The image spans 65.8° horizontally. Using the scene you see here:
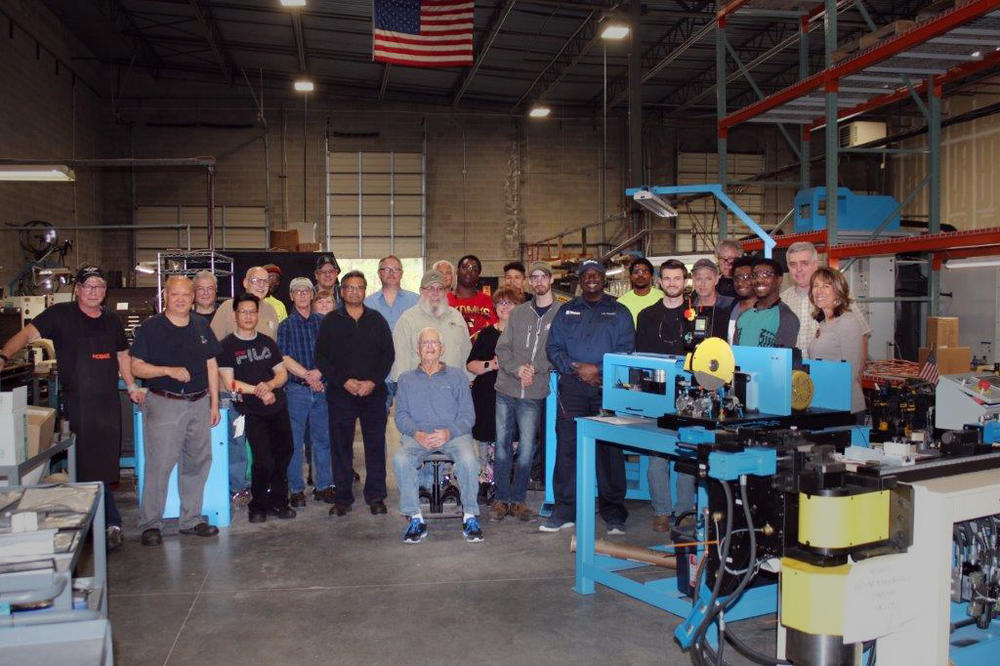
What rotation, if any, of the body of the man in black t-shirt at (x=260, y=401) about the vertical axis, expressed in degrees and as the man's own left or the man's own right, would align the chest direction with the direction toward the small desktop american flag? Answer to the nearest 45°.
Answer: approximately 90° to the man's own left

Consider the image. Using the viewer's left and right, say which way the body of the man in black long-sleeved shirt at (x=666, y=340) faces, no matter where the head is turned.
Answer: facing the viewer

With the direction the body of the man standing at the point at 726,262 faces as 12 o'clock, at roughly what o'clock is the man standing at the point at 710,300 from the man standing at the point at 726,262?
the man standing at the point at 710,300 is roughly at 12 o'clock from the man standing at the point at 726,262.

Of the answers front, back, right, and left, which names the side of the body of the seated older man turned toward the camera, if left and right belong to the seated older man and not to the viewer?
front

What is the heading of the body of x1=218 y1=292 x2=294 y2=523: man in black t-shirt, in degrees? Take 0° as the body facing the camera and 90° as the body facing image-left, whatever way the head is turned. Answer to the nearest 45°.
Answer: approximately 0°

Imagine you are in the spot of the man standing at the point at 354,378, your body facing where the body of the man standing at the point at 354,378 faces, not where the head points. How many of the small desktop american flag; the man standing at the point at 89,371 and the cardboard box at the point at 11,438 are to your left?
1

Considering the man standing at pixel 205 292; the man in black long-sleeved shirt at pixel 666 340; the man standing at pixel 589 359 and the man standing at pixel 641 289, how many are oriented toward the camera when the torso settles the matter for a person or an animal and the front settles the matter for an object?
4

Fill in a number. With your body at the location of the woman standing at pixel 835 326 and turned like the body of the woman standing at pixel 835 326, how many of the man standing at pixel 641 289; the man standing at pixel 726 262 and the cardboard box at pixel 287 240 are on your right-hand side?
3
